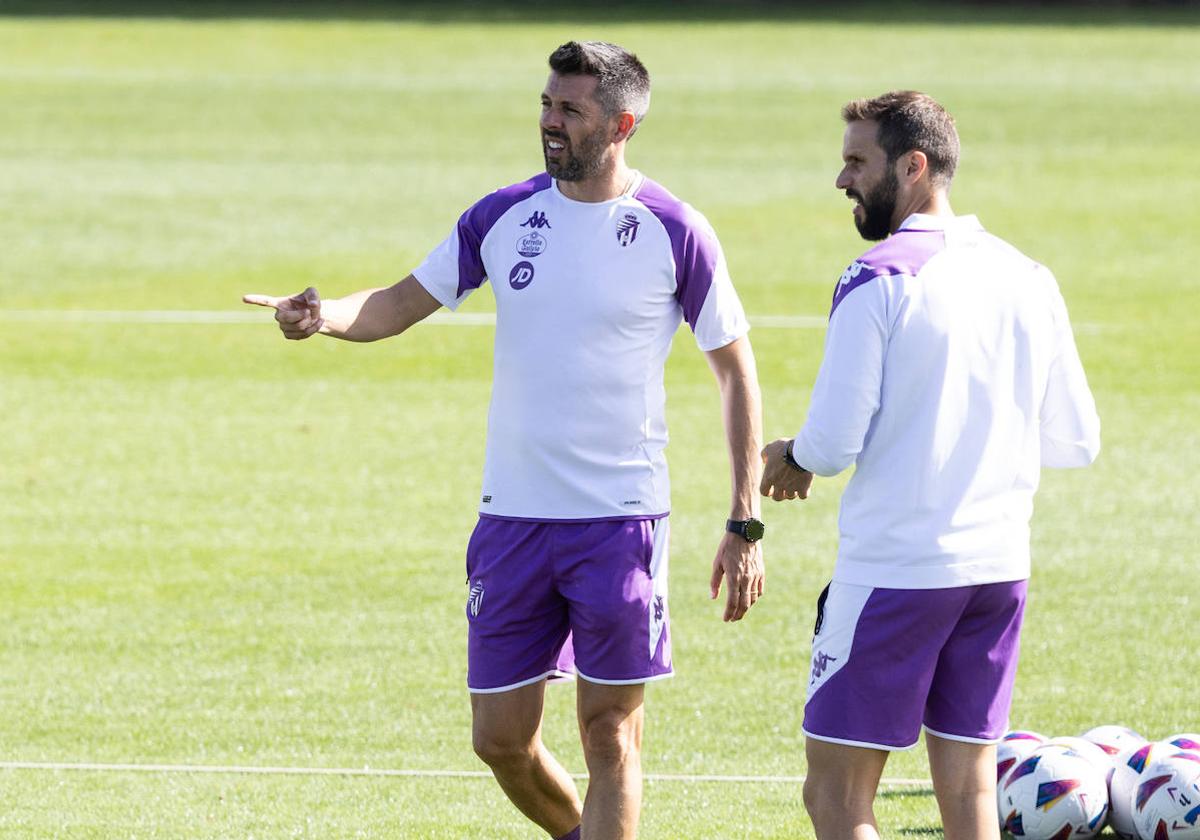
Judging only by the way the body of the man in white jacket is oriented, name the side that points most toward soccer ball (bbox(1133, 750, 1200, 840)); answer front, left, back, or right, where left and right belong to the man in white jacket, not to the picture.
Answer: right

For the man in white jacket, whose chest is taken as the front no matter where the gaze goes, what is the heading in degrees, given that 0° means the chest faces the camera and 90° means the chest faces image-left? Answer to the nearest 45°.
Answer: approximately 135°

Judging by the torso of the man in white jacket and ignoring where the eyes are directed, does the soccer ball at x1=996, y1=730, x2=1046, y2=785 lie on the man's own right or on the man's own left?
on the man's own right

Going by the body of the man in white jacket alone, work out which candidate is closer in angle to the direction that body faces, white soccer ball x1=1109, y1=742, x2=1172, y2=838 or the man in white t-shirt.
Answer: the man in white t-shirt

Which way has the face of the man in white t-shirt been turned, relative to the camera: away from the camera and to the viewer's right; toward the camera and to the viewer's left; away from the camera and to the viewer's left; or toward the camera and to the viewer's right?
toward the camera and to the viewer's left

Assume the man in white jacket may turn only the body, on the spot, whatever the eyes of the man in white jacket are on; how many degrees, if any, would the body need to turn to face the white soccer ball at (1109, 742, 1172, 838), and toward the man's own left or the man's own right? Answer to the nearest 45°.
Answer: approximately 90° to the man's own right

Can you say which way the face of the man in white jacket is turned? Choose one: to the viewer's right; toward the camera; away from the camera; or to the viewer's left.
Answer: to the viewer's left

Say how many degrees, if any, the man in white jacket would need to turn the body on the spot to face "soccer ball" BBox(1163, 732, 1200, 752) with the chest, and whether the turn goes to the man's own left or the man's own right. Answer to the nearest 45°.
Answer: approximately 90° to the man's own right
